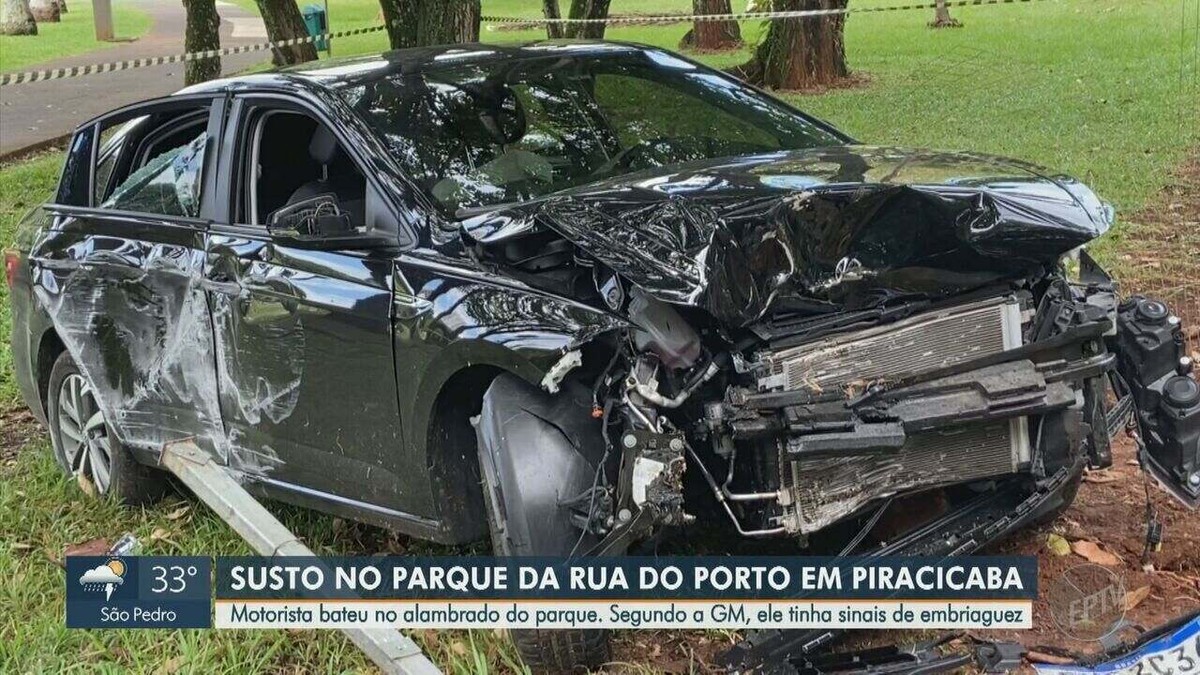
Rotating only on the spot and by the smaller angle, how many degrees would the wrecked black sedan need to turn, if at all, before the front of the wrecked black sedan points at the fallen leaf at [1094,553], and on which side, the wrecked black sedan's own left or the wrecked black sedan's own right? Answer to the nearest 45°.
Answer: approximately 45° to the wrecked black sedan's own left

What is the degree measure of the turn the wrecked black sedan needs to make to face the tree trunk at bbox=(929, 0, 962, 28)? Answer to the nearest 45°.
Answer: approximately 135° to its left

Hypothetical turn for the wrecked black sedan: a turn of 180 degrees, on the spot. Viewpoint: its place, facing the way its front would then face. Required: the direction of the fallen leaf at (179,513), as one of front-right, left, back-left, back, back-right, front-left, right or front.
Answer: front

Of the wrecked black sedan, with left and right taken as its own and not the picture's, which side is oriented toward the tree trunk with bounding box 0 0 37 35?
back

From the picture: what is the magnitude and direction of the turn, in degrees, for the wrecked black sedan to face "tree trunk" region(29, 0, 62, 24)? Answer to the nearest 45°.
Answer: approximately 180°

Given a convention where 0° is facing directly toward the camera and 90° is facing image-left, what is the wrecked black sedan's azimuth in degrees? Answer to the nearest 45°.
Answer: approximately 315°

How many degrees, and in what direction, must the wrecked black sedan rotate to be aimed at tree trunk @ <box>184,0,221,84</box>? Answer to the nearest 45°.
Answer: approximately 135° to its left

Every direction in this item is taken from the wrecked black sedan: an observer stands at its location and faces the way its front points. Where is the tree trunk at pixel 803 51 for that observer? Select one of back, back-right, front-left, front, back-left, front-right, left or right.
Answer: back-left

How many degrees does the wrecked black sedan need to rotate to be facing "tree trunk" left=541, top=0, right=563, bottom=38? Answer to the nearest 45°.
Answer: approximately 135° to its left

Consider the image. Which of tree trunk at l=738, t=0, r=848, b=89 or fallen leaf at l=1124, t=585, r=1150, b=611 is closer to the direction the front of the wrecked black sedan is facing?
the fallen leaf

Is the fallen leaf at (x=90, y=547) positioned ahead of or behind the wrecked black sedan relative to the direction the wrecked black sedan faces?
behind
